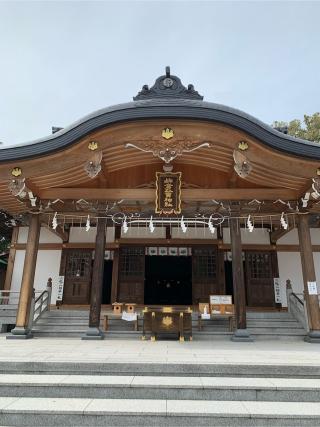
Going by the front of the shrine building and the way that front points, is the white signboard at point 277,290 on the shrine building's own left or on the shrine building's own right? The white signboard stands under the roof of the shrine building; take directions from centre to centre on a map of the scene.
on the shrine building's own left

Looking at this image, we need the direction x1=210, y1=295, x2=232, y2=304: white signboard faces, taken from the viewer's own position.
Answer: facing the viewer

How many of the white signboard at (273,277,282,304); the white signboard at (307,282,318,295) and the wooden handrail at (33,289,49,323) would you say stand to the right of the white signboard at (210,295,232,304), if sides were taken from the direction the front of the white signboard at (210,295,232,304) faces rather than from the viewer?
1

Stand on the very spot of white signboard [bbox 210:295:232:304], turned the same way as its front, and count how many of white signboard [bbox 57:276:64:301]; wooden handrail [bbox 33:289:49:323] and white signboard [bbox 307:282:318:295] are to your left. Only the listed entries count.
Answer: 1

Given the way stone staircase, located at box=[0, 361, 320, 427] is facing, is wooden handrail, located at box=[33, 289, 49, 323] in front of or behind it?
behind

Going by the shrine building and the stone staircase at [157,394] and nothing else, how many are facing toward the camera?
2

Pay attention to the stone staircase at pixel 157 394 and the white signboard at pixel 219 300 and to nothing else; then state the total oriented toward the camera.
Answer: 2

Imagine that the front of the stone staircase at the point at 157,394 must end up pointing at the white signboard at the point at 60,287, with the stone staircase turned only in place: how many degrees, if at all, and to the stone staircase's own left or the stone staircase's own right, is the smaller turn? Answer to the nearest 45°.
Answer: approximately 135° to the stone staircase's own right

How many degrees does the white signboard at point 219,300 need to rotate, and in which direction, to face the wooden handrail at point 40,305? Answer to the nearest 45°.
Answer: approximately 90° to its right

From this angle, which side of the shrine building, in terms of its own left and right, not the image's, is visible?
front
